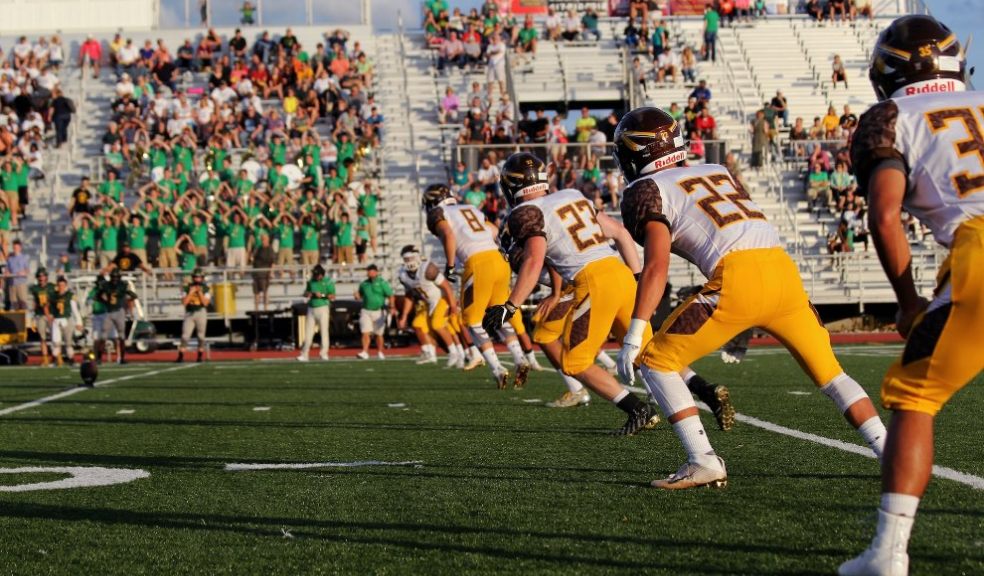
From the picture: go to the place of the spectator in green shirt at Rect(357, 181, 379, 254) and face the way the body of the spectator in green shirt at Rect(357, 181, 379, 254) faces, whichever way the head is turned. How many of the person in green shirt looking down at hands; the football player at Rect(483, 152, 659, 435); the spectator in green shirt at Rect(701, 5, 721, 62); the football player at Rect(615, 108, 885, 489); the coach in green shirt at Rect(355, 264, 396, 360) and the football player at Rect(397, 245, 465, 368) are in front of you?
5

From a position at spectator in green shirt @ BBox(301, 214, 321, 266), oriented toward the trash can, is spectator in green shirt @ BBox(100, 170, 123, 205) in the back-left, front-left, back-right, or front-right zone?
front-right

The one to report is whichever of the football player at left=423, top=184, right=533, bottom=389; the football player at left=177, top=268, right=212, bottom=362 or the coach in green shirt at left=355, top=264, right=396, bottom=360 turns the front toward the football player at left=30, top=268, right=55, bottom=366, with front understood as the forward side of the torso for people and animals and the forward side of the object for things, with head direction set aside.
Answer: the football player at left=423, top=184, right=533, bottom=389

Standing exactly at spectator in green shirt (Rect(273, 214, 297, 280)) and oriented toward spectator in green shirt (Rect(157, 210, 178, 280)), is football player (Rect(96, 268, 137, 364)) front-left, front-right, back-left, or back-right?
front-left

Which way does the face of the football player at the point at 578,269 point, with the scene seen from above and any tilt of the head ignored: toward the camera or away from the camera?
away from the camera

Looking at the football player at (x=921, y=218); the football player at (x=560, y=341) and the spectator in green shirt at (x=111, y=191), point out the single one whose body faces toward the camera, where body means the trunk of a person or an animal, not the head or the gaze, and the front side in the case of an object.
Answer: the spectator in green shirt

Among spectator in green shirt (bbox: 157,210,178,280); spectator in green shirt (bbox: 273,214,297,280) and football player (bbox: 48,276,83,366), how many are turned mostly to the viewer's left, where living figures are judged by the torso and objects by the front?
0

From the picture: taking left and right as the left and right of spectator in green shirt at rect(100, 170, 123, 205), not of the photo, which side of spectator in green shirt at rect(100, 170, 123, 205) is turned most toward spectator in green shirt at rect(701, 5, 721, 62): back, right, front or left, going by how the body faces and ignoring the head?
left

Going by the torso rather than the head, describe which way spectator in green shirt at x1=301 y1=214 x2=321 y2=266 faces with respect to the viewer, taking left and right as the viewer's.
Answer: facing the viewer

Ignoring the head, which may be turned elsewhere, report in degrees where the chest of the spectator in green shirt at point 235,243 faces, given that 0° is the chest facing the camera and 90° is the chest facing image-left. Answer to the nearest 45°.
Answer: approximately 0°

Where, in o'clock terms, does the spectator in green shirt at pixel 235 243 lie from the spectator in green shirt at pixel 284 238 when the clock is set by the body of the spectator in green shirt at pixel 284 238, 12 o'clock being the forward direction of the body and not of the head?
the spectator in green shirt at pixel 235 243 is roughly at 3 o'clock from the spectator in green shirt at pixel 284 238.

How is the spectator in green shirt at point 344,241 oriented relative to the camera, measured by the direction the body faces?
toward the camera

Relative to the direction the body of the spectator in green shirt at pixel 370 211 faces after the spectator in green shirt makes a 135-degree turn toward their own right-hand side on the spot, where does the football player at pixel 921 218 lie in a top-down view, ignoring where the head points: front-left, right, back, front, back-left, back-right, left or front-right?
back-left
